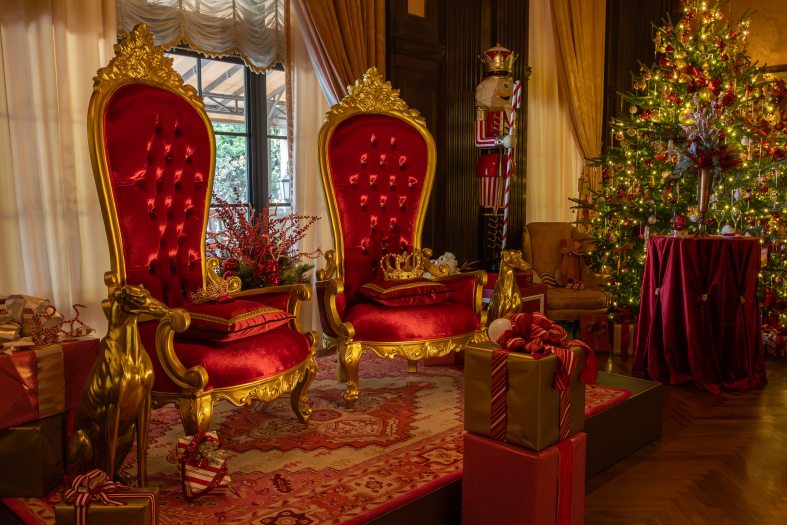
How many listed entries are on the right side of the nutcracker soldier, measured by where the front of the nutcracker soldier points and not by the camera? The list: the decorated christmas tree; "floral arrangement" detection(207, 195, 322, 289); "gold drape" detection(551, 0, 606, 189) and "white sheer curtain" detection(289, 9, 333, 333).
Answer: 2

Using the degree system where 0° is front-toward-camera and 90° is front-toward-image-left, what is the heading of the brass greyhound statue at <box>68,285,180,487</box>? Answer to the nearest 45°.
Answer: approximately 315°

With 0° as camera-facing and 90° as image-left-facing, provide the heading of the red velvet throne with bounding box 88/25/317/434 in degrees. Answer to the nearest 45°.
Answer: approximately 315°

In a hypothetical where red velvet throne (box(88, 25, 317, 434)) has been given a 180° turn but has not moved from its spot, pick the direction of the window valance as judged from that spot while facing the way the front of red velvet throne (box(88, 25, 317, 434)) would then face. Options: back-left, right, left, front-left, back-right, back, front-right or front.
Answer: front-right

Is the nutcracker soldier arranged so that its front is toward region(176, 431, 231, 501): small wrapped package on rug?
no

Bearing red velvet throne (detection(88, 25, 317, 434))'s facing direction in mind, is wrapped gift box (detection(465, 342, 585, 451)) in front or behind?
in front

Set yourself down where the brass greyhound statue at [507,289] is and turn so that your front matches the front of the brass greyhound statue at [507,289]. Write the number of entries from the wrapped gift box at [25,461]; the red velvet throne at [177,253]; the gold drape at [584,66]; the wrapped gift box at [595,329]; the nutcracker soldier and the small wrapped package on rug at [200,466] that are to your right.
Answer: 3

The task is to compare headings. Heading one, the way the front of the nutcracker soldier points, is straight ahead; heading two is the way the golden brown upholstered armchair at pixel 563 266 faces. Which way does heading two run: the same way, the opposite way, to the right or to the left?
the same way

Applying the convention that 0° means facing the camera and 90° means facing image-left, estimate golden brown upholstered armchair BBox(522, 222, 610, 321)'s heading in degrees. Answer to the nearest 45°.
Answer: approximately 315°

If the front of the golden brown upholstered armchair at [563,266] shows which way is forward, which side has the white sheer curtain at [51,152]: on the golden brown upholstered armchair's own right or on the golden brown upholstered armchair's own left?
on the golden brown upholstered armchair's own right

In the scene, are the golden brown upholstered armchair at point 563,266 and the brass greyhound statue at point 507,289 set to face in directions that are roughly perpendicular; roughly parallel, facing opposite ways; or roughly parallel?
roughly parallel

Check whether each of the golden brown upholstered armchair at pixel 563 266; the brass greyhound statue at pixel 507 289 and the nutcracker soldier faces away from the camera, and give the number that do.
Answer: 0

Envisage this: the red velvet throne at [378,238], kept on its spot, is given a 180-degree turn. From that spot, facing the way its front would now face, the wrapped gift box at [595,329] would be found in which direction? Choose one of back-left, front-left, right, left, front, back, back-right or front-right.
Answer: right

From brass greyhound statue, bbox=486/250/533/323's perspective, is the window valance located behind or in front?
behind
